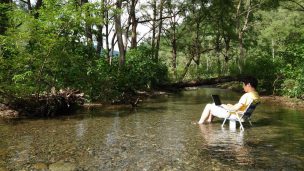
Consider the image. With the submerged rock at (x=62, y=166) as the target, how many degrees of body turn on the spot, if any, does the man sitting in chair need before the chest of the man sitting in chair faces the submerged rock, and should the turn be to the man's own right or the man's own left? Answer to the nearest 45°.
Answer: approximately 45° to the man's own left

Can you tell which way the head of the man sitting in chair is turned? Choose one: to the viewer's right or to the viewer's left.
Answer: to the viewer's left

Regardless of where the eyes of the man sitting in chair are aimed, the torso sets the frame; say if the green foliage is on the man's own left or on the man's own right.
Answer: on the man's own right

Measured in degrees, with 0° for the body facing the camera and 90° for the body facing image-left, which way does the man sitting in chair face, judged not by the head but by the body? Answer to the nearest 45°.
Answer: approximately 90°
